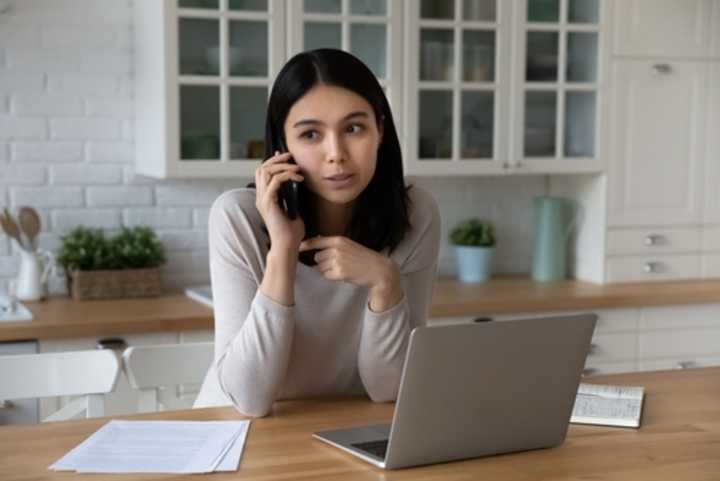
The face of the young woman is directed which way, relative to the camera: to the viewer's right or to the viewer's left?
to the viewer's right

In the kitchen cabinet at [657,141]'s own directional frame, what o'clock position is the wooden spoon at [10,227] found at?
The wooden spoon is roughly at 2 o'clock from the kitchen cabinet.

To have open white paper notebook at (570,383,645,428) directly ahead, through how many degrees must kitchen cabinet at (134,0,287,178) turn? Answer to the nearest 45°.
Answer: approximately 45° to its left

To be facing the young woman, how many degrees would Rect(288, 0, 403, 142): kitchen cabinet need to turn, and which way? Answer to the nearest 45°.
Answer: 0° — it already faces them

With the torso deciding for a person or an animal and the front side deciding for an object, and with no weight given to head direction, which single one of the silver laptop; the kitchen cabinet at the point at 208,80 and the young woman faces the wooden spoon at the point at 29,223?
the silver laptop
